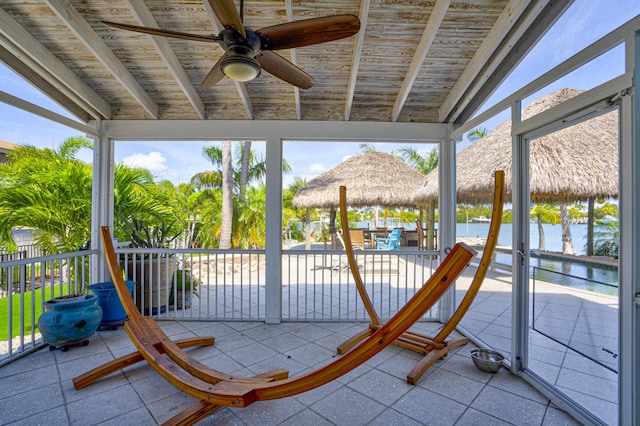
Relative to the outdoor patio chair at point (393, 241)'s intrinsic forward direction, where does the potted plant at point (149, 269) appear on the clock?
The potted plant is roughly at 10 o'clock from the outdoor patio chair.

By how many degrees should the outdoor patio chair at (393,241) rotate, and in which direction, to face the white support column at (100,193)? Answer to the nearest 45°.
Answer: approximately 45° to its left

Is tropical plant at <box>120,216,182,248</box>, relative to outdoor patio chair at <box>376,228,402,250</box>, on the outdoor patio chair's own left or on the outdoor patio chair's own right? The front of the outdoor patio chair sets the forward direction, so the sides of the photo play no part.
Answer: on the outdoor patio chair's own left

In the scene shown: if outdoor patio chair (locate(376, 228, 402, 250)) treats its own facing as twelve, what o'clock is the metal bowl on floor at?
The metal bowl on floor is roughly at 9 o'clock from the outdoor patio chair.

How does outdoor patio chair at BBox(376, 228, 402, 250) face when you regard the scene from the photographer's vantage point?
facing to the left of the viewer

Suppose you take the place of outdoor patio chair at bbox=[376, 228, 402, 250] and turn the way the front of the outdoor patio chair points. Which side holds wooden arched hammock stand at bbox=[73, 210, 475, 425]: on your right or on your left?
on your left

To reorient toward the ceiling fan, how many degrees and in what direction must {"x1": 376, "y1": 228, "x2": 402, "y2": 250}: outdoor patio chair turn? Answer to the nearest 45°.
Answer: approximately 90° to its left

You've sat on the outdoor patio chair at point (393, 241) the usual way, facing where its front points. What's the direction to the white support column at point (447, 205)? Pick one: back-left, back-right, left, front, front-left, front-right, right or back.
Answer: left

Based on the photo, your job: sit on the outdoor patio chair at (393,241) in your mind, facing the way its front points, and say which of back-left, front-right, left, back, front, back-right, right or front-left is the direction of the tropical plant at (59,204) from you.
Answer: front-left

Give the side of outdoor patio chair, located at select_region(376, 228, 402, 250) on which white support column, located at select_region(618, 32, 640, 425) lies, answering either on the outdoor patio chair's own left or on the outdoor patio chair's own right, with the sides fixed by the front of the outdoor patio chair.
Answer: on the outdoor patio chair's own left

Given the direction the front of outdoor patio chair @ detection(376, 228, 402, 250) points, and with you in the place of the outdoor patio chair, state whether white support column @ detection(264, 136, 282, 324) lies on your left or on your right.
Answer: on your left

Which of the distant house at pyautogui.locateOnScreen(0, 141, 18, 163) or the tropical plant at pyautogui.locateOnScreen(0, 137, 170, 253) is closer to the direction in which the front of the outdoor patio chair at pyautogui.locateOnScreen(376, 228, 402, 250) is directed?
the distant house

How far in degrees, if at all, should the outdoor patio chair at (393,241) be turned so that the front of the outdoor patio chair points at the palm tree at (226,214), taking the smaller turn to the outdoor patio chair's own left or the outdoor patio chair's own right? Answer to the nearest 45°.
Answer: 0° — it already faces it
